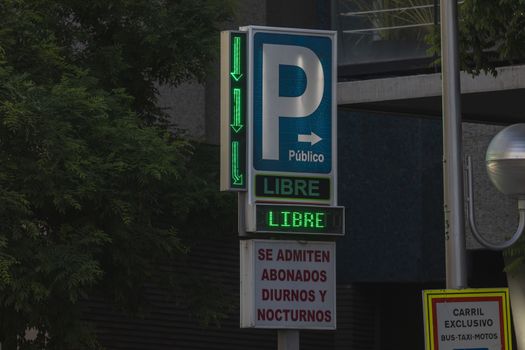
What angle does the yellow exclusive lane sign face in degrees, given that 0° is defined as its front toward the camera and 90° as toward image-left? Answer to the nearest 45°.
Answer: approximately 0°
